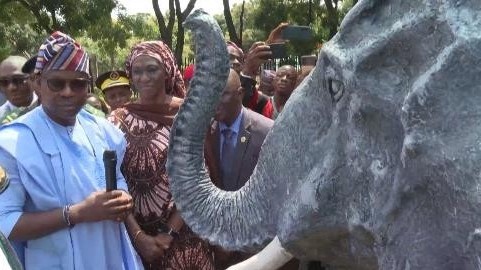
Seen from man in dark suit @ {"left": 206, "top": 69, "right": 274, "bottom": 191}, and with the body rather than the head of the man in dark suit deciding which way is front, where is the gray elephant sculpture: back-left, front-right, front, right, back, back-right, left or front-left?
front-left

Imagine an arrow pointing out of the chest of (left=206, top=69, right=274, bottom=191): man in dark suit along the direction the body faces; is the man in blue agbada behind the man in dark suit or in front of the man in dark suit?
in front

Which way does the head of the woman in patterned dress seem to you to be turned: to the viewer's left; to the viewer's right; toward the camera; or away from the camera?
toward the camera

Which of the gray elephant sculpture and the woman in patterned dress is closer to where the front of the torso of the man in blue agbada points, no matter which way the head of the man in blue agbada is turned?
the gray elephant sculpture

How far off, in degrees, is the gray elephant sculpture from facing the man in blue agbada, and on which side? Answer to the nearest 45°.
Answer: approximately 45° to its right

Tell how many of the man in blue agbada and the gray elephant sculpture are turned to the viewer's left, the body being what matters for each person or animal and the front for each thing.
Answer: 1

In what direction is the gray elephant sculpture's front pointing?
to the viewer's left

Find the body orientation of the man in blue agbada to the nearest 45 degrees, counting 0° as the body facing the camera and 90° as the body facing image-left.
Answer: approximately 315°

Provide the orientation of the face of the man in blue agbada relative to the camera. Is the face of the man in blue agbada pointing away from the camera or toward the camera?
toward the camera

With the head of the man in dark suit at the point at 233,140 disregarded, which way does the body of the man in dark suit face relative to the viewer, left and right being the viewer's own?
facing the viewer and to the left of the viewer
